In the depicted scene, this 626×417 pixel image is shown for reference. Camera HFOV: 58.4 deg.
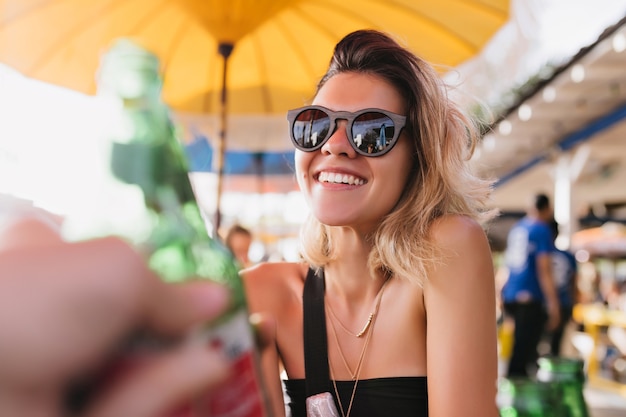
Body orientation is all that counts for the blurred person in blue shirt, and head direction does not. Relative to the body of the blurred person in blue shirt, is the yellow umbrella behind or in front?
behind

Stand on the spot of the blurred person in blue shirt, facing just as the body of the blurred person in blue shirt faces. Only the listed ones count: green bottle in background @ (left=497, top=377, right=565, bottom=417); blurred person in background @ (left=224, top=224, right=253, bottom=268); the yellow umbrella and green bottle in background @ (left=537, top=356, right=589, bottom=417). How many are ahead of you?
0

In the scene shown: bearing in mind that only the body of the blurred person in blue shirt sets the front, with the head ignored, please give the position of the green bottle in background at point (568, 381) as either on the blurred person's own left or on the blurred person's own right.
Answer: on the blurred person's own right

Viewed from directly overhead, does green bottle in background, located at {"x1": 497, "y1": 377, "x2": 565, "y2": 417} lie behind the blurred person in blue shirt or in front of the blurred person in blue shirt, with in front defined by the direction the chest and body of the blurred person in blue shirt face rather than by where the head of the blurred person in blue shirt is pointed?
behind

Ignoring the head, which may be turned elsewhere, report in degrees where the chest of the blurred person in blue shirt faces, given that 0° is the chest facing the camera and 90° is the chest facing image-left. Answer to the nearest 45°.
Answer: approximately 225°

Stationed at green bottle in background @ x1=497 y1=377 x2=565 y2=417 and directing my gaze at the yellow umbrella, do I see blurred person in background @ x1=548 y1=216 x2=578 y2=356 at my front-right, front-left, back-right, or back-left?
front-right
